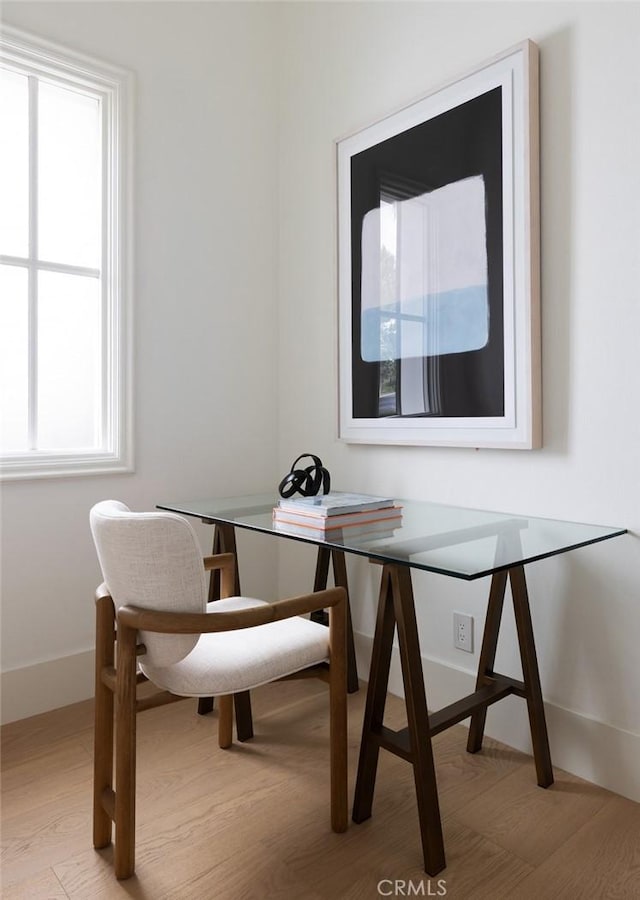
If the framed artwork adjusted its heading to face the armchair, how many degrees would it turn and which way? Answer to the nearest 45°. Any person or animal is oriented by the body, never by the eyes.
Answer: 0° — it already faces it

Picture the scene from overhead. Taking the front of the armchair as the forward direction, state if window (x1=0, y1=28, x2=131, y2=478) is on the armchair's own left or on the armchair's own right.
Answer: on the armchair's own left

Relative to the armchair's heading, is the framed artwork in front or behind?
in front

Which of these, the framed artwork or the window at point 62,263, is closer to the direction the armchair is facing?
the framed artwork

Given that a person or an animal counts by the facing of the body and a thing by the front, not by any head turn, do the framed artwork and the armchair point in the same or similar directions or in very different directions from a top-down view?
very different directions

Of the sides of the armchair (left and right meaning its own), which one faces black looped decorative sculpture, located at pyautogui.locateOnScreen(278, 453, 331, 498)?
front

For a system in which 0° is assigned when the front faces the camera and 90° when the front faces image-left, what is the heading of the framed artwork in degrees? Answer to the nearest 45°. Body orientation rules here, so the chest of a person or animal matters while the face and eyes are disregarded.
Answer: approximately 45°

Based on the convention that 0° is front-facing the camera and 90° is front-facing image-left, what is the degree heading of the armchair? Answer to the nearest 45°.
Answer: approximately 225°
